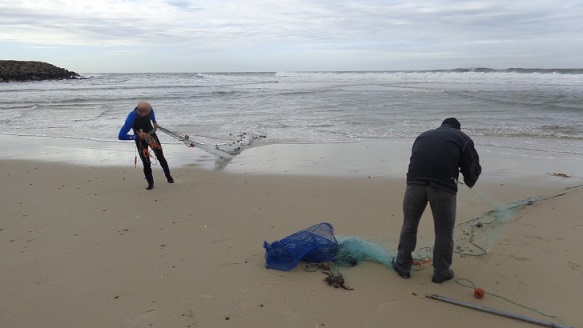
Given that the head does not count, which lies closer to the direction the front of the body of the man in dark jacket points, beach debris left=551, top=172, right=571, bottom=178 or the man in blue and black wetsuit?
the beach debris

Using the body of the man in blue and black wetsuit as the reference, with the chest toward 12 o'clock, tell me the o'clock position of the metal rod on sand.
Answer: The metal rod on sand is roughly at 11 o'clock from the man in blue and black wetsuit.

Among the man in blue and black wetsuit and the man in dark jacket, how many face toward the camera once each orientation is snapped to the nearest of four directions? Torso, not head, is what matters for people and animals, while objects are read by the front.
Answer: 1

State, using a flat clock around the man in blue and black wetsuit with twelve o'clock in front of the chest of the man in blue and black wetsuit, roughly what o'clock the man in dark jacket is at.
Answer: The man in dark jacket is roughly at 11 o'clock from the man in blue and black wetsuit.

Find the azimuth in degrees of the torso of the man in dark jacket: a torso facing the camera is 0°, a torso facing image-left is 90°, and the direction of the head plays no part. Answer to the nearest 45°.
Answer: approximately 225°

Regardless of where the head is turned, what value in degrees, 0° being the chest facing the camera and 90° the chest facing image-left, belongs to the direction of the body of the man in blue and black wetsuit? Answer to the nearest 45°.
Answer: approximately 0°

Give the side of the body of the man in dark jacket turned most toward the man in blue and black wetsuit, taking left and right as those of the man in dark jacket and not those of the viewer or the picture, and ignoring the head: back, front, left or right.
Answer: left

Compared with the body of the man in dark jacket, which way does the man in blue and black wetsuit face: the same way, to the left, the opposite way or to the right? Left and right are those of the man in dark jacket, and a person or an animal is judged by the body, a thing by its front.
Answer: the opposite way

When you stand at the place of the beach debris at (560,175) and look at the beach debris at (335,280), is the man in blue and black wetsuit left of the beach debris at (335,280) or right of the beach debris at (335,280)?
right

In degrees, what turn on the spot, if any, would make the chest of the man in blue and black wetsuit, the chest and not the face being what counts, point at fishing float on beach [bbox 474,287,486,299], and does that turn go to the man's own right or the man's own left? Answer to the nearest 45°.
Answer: approximately 45° to the man's own left
